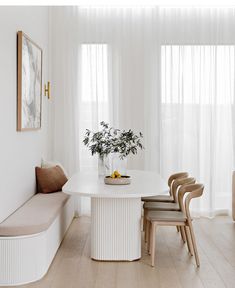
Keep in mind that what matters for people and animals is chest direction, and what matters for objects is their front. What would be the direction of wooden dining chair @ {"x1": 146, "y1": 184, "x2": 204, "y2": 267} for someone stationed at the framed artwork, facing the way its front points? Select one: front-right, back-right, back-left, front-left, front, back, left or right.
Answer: front-right

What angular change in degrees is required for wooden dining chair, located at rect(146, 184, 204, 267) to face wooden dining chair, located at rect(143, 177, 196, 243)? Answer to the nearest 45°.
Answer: approximately 90° to its right

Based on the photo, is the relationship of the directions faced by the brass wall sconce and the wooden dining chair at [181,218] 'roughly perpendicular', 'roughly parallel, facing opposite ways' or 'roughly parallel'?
roughly parallel, facing opposite ways

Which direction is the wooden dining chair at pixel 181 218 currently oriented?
to the viewer's left

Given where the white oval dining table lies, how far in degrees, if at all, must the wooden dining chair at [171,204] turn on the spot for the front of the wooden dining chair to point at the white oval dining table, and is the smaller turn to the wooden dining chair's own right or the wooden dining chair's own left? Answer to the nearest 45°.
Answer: approximately 45° to the wooden dining chair's own left

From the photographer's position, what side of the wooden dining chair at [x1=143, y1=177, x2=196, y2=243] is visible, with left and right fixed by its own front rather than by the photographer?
left

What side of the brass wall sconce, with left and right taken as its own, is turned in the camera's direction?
right

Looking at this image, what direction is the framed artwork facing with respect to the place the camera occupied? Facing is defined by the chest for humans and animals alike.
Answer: facing to the right of the viewer

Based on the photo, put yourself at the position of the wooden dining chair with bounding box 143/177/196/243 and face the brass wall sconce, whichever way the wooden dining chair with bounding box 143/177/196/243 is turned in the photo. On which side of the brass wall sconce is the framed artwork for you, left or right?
left

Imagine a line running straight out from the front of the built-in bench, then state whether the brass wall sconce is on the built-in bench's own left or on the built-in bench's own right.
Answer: on the built-in bench's own left

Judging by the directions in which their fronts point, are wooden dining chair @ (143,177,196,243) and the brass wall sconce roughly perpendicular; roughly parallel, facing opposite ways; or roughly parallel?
roughly parallel, facing opposite ways

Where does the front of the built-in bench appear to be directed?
to the viewer's right

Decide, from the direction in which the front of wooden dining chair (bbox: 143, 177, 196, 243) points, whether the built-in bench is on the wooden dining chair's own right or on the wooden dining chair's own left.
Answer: on the wooden dining chair's own left

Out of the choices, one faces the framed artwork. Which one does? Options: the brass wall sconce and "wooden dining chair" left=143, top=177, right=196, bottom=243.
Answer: the wooden dining chair
